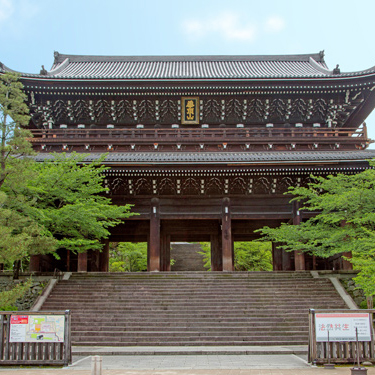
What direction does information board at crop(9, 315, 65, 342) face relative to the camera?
toward the camera

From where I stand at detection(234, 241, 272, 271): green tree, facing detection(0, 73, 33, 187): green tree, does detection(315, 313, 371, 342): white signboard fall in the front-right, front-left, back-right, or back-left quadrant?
front-left

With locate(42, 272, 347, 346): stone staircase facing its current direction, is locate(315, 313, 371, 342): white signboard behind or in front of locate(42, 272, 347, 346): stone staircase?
in front

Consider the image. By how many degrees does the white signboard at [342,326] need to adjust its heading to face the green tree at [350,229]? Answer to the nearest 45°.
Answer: approximately 180°

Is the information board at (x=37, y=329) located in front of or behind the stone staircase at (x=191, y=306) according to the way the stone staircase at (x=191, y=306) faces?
in front

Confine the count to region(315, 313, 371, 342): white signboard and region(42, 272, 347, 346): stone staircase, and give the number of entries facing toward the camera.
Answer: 2

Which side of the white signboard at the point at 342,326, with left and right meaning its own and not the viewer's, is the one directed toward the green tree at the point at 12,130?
right

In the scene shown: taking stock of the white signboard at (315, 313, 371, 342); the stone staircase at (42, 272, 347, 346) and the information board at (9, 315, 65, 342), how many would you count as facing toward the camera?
3

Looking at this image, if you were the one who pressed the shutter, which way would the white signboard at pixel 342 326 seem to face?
facing the viewer

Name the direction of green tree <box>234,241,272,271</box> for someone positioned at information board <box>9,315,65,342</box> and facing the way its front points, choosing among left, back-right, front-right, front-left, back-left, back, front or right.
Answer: back-left
